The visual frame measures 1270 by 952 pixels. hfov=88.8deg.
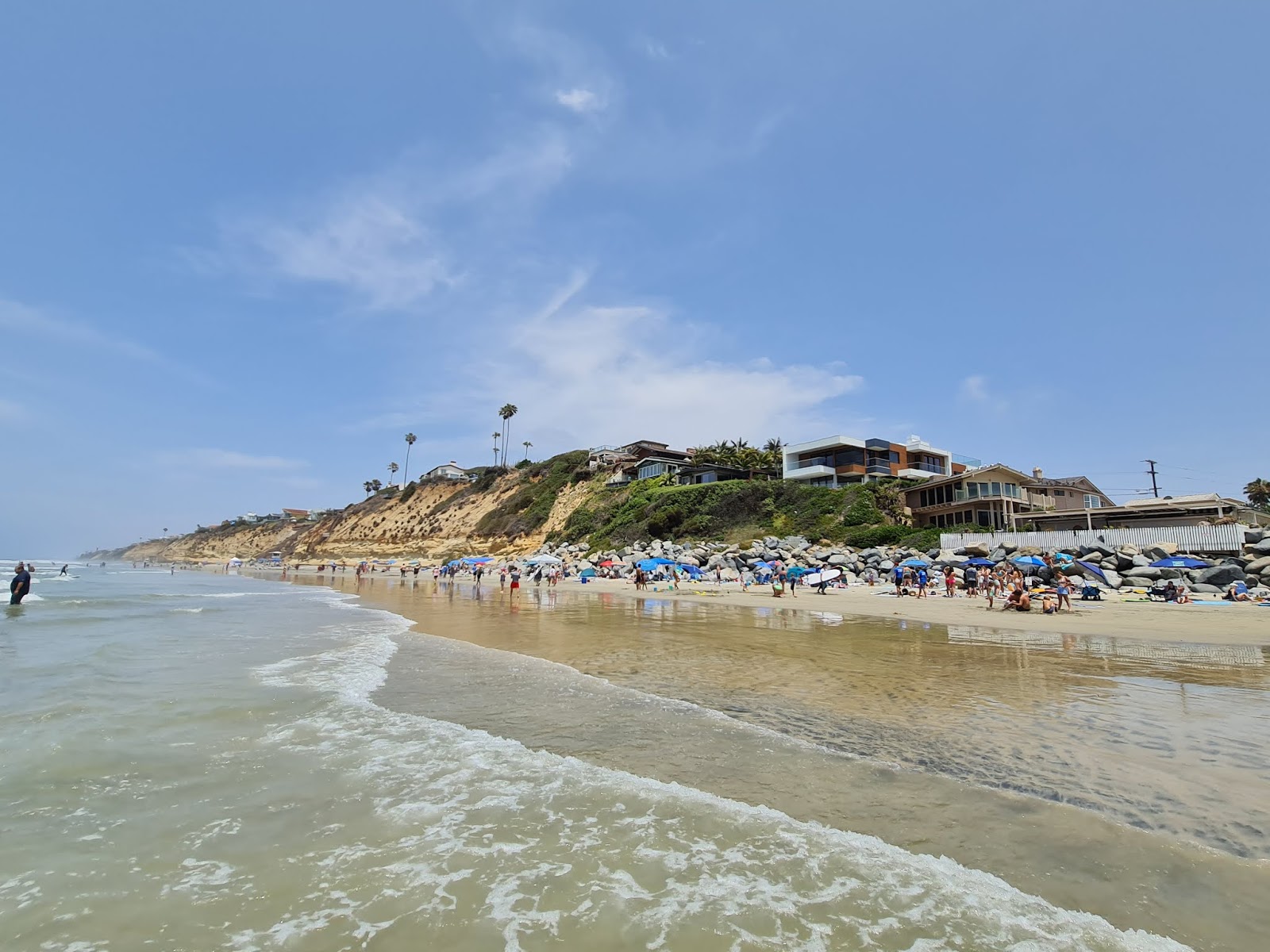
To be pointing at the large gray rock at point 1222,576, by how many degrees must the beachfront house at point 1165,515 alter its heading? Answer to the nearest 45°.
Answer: approximately 45° to its left

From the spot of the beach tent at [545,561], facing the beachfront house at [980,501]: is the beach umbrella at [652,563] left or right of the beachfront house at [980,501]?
right

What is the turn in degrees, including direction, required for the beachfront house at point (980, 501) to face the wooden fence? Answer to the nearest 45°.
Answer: approximately 90° to its left

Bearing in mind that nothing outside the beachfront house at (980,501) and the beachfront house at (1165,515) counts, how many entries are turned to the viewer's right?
0

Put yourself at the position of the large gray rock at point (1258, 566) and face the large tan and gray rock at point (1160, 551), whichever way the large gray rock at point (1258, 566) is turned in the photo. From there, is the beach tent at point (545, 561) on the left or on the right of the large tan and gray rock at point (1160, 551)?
left

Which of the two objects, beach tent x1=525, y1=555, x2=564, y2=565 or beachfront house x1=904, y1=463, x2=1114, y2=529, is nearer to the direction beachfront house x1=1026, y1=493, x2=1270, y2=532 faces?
the beach tent

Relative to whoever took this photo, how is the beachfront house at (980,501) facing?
facing the viewer and to the left of the viewer

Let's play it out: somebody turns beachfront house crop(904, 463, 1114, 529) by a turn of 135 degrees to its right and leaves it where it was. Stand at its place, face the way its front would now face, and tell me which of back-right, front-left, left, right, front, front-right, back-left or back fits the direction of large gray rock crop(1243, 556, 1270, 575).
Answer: back-right

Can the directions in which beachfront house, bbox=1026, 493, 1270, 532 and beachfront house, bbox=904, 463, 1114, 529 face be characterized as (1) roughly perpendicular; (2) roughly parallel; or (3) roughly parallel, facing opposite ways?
roughly parallel

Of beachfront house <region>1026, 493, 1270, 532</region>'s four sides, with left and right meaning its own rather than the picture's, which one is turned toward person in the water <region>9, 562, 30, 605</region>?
front

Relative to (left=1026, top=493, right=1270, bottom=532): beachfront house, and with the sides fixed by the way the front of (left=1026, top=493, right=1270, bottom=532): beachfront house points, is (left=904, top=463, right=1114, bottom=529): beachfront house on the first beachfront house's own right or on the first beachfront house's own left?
on the first beachfront house's own right

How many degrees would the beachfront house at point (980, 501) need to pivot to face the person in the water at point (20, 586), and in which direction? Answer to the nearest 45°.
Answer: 0° — it already faces them
